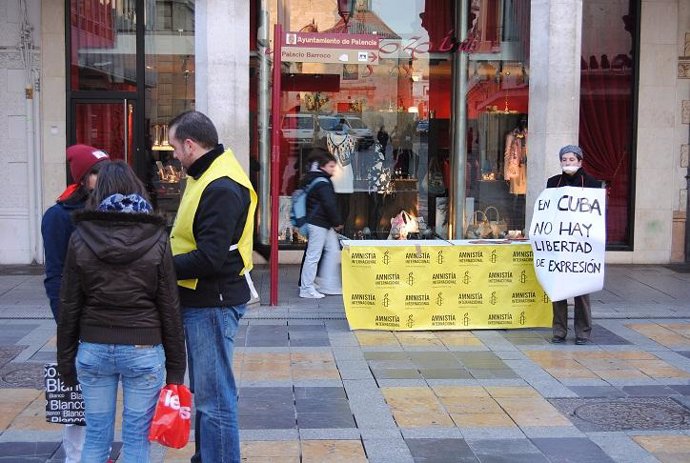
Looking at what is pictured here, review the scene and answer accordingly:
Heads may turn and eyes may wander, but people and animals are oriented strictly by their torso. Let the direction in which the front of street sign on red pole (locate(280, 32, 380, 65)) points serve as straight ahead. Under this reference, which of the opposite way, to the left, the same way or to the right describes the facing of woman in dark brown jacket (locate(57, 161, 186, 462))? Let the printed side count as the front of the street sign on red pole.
the opposite way

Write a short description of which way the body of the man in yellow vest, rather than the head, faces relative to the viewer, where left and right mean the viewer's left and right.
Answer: facing to the left of the viewer

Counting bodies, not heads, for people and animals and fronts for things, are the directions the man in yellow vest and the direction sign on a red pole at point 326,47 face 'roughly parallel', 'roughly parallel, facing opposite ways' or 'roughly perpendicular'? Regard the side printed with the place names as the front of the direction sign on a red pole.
roughly perpendicular

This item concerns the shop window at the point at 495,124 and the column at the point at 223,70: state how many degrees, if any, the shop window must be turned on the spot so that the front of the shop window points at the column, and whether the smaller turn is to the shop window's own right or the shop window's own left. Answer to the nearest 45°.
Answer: approximately 45° to the shop window's own right

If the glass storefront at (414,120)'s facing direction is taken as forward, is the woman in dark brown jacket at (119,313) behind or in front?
in front

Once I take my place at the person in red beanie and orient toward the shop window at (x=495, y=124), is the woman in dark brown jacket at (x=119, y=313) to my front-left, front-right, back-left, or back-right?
back-right

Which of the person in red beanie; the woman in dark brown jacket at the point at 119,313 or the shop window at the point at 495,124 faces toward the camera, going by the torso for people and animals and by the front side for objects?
the shop window

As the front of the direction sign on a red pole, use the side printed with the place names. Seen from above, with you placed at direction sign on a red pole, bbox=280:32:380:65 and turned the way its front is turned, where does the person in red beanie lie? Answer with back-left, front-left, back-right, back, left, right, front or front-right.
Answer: front
